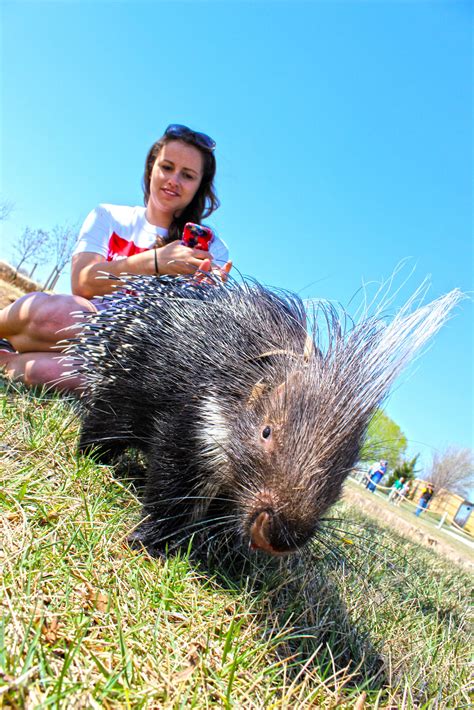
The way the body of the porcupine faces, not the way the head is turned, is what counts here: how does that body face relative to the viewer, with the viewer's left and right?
facing the viewer and to the right of the viewer

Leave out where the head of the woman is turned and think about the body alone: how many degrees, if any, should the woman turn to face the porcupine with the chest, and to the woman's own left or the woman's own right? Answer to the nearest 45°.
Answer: approximately 45° to the woman's own left

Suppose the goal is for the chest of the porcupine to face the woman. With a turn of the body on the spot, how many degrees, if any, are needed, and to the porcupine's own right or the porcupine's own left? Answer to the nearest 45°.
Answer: approximately 180°

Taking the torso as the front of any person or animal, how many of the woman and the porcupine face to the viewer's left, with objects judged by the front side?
0

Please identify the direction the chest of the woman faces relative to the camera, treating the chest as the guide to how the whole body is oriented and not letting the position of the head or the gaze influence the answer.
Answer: toward the camera
